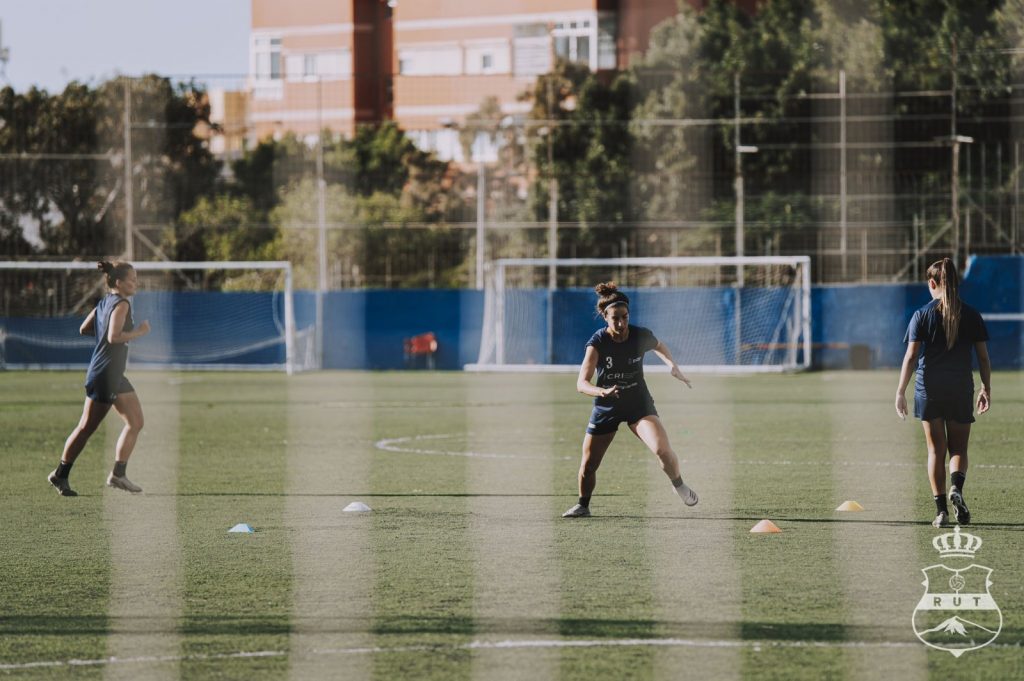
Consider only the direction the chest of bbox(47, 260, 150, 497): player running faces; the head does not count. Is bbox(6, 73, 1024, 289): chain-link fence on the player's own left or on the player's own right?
on the player's own left

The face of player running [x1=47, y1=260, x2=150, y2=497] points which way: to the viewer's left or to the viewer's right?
to the viewer's right

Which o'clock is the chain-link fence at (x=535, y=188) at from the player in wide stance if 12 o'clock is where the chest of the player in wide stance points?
The chain-link fence is roughly at 6 o'clock from the player in wide stance.

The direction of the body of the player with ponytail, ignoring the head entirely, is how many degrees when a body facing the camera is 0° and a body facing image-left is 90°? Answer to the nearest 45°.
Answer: approximately 180°

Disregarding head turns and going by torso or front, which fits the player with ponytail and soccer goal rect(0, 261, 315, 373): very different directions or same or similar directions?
very different directions

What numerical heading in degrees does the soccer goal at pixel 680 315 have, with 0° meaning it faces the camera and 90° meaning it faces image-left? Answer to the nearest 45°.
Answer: approximately 0°

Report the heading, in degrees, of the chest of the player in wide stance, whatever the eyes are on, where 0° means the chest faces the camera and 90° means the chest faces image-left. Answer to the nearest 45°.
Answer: approximately 0°

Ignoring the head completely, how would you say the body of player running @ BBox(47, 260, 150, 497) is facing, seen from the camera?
to the viewer's right

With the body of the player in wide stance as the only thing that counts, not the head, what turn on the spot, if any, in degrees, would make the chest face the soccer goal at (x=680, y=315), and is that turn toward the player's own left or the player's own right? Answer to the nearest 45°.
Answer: approximately 180°

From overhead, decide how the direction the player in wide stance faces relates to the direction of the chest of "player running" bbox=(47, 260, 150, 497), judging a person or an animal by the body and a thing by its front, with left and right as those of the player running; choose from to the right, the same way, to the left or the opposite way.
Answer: to the right

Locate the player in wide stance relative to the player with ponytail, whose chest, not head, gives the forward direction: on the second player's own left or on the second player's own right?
on the second player's own left

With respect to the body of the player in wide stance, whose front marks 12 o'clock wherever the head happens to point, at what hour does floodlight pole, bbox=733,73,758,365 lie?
The floodlight pole is roughly at 6 o'clock from the player in wide stance.

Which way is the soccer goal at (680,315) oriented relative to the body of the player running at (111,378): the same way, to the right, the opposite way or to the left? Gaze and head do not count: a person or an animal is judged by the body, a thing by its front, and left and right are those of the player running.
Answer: to the right
